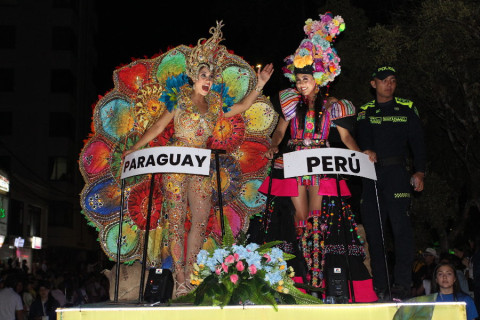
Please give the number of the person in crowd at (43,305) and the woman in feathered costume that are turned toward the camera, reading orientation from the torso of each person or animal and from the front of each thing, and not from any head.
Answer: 2

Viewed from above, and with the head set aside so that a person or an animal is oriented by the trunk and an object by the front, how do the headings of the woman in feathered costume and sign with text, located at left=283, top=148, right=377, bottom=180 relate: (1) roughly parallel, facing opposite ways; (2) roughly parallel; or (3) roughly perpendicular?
roughly parallel

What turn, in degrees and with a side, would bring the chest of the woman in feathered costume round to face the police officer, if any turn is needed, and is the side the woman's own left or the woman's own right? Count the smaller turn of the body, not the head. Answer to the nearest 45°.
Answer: approximately 90° to the woman's own left

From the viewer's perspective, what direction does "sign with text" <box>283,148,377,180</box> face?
toward the camera

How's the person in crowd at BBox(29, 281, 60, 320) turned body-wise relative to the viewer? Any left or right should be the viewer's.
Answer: facing the viewer

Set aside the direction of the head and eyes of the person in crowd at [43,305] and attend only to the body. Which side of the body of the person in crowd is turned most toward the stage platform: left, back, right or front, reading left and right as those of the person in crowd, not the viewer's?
front

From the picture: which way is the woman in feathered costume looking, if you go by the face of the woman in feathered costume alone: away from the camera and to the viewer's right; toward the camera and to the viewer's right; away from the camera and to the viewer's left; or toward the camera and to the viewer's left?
toward the camera and to the viewer's right

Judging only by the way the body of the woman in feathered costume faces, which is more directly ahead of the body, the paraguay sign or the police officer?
the paraguay sign

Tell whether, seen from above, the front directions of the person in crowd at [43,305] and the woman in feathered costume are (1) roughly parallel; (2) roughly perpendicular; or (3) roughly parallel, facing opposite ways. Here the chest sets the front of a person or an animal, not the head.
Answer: roughly parallel

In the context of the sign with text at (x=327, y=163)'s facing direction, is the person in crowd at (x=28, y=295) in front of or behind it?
behind
